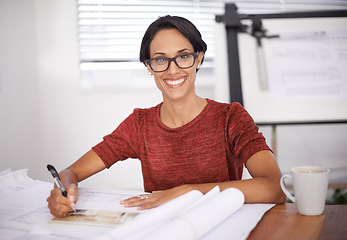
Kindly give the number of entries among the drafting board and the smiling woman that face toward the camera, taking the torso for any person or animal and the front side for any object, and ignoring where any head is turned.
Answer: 2

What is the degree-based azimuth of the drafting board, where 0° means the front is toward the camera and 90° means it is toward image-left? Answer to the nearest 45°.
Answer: approximately 0°

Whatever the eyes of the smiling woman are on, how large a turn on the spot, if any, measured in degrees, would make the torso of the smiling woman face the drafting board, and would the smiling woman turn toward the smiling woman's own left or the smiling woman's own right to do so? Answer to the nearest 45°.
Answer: approximately 135° to the smiling woman's own left

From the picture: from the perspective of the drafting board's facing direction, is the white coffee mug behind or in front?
in front

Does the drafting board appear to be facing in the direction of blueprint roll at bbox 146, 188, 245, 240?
yes

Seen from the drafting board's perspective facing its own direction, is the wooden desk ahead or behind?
ahead

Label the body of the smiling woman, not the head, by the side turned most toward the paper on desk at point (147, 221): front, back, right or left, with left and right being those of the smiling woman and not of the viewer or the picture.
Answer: front

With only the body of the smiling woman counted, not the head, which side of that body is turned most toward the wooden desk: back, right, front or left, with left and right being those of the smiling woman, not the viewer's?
front
